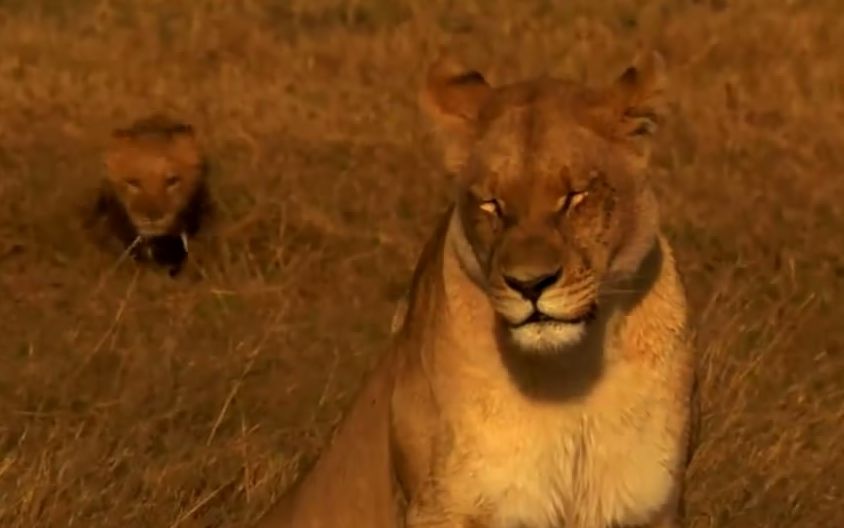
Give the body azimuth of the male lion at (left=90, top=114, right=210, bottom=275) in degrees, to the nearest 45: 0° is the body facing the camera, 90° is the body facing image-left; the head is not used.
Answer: approximately 0°

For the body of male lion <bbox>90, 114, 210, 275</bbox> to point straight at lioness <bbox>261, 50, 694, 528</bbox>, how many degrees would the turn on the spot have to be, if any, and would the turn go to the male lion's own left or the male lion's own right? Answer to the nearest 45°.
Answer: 0° — it already faces it
